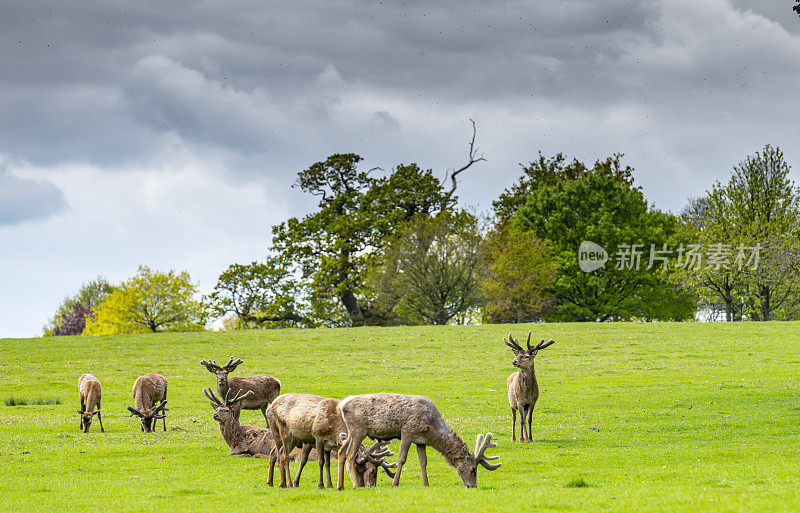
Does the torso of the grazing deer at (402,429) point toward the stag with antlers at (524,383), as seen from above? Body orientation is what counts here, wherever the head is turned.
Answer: no

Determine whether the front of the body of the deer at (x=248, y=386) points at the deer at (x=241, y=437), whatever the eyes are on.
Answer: no

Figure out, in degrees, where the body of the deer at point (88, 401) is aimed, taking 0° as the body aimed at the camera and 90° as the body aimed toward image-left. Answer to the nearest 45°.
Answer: approximately 0°

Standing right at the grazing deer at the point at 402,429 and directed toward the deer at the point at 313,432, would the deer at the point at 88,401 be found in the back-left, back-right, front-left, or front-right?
front-right

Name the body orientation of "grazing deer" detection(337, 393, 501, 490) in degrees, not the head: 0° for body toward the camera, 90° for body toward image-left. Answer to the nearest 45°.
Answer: approximately 270°

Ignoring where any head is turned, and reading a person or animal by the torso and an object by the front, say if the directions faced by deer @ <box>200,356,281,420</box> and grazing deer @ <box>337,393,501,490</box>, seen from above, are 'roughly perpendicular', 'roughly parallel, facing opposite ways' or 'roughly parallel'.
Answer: roughly parallel, facing opposite ways

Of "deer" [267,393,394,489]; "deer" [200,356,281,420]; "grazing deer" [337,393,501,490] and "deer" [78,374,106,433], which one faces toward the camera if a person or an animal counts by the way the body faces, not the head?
"deer" [78,374,106,433]

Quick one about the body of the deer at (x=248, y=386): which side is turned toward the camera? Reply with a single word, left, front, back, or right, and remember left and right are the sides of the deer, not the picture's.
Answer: left

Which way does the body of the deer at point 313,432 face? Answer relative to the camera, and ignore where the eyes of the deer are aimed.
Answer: to the viewer's right

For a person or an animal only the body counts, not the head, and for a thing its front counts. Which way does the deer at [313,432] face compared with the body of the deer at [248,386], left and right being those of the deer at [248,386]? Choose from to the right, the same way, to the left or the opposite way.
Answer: the opposite way

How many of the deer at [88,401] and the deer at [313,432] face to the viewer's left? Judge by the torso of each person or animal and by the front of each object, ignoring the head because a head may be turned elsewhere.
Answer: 0

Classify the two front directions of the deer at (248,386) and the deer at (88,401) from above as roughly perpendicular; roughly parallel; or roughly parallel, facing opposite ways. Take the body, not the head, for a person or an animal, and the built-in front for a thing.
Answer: roughly perpendicular

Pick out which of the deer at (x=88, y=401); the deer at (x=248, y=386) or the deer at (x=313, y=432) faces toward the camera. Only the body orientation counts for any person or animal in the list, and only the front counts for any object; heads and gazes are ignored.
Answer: the deer at (x=88, y=401)

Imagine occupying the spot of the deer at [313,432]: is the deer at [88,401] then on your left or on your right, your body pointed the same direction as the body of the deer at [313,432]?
on your left

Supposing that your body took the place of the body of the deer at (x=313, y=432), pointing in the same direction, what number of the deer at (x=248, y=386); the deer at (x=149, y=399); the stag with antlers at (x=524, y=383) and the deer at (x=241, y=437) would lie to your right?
0
